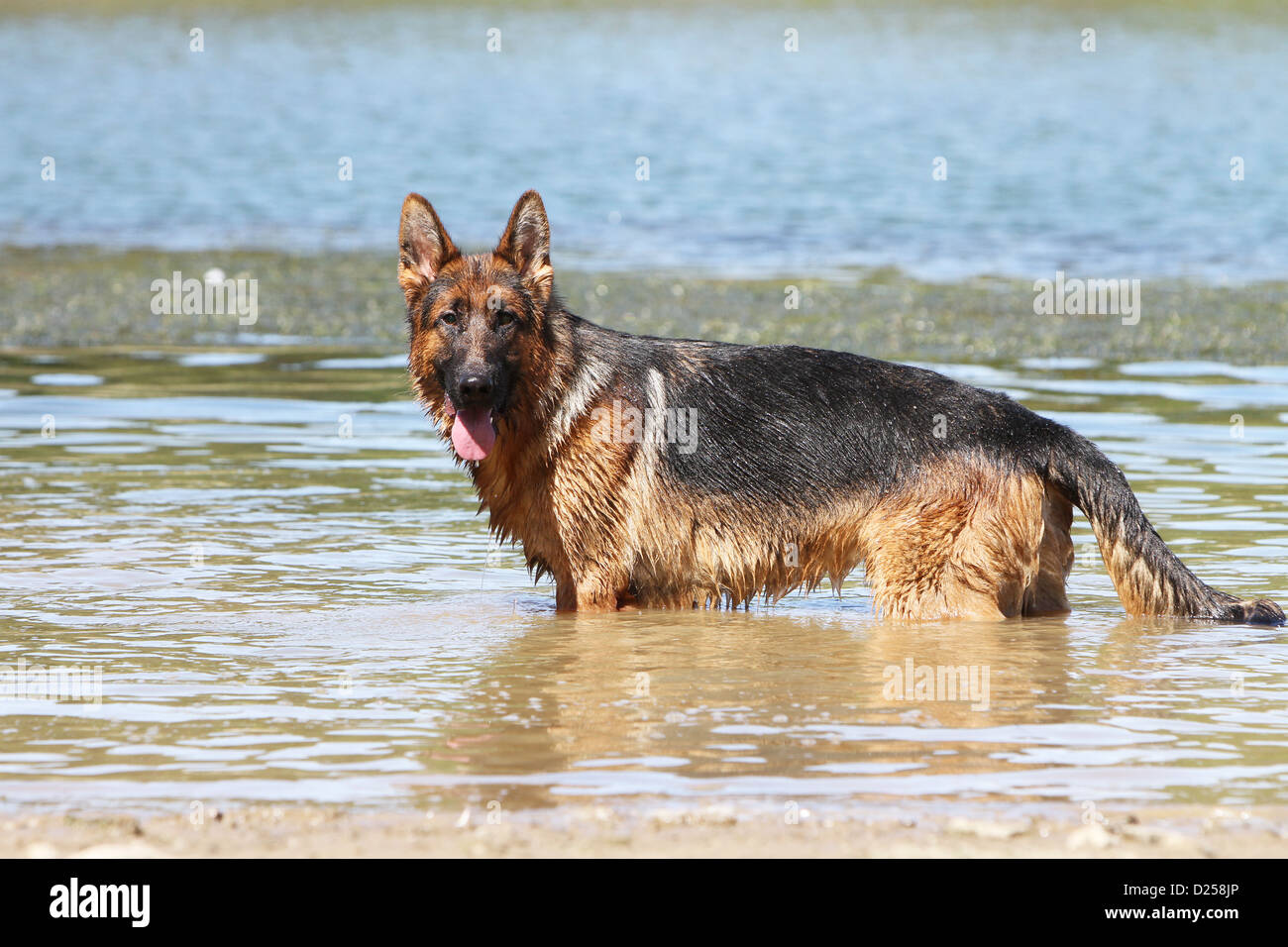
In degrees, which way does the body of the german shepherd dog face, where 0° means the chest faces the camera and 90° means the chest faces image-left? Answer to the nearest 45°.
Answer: approximately 90°
